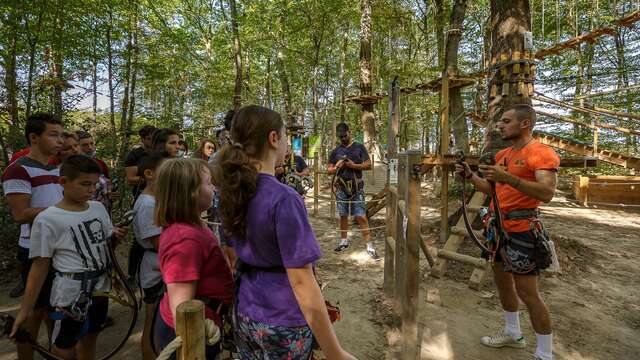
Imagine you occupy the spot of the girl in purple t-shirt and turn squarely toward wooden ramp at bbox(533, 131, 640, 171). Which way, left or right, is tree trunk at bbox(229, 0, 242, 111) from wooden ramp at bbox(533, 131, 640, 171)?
left

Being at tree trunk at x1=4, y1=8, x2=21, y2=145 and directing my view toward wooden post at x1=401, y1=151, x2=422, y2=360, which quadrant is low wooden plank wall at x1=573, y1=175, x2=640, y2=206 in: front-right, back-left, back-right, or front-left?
front-left

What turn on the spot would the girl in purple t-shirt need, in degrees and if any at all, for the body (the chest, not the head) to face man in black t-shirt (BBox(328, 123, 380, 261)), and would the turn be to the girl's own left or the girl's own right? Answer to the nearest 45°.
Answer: approximately 45° to the girl's own left

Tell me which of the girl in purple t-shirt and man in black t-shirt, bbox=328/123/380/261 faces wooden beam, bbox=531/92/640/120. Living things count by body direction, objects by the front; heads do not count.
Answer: the girl in purple t-shirt

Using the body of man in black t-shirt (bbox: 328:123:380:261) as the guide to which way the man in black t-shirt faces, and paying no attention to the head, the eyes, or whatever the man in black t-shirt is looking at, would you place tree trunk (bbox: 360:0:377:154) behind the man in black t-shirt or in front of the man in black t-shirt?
behind

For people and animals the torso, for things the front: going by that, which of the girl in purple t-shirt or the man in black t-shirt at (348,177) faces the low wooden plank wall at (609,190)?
the girl in purple t-shirt

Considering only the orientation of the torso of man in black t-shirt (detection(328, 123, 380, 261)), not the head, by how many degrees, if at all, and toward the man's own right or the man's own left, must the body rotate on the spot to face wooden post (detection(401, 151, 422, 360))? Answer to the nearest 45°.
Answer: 0° — they already face it

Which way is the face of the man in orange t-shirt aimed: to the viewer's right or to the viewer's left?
to the viewer's left

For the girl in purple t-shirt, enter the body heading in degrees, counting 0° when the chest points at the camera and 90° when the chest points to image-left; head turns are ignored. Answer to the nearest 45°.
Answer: approximately 225°

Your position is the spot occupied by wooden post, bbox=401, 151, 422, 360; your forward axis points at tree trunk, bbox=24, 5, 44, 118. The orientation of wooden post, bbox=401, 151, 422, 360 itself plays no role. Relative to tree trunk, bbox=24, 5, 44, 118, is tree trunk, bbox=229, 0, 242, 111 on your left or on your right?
right

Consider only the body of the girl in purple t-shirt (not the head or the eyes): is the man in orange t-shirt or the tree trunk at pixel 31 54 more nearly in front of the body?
the man in orange t-shirt

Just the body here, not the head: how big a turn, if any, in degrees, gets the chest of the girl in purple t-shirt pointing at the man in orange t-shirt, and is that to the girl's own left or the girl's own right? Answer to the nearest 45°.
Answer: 0° — they already face them

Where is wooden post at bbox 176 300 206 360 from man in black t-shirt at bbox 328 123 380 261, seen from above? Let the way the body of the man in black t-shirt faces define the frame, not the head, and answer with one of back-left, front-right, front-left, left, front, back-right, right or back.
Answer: front

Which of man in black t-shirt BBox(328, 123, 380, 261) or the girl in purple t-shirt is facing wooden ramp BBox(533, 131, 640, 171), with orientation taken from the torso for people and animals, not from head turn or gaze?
the girl in purple t-shirt

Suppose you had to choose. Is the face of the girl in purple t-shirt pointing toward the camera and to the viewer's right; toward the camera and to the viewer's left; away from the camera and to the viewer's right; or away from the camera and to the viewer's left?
away from the camera and to the viewer's right

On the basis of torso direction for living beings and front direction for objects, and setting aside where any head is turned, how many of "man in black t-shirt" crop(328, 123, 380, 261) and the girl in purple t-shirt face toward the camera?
1

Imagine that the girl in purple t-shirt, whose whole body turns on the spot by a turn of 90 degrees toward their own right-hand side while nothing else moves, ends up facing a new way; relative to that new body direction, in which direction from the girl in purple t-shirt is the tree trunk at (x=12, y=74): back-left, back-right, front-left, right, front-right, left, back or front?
back

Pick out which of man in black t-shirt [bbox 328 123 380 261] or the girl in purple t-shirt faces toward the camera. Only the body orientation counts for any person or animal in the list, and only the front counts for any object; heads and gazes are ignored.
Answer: the man in black t-shirt

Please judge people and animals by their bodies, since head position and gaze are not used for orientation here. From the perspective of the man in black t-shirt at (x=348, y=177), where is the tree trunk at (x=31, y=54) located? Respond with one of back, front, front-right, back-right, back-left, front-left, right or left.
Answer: right

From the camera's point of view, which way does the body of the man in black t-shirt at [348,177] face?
toward the camera
